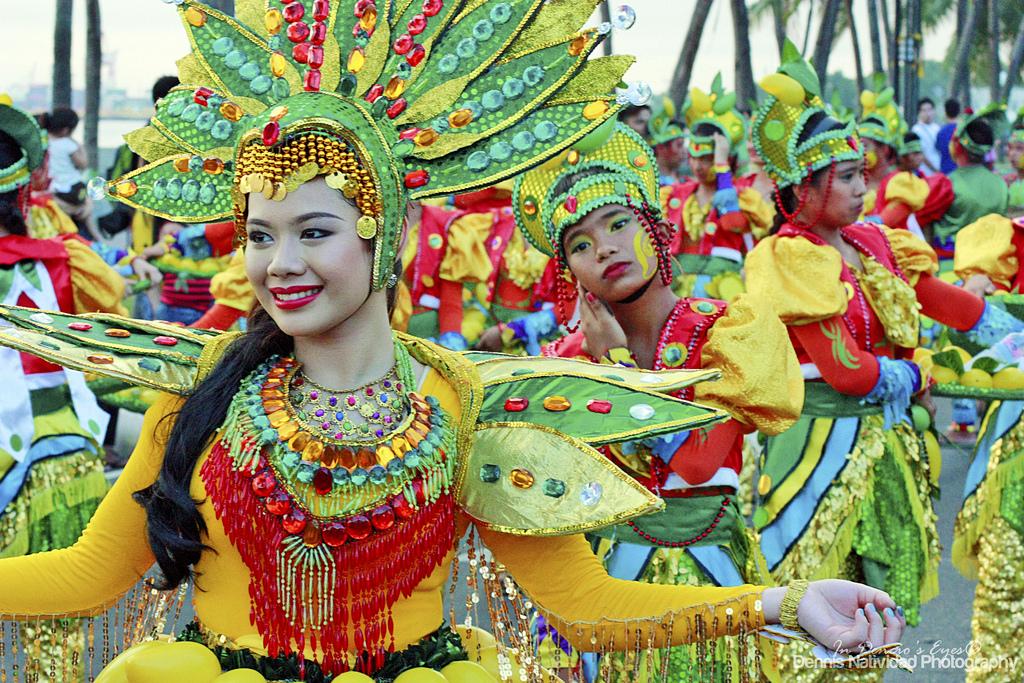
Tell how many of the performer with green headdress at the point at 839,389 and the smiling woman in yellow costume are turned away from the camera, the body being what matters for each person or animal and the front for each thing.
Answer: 0

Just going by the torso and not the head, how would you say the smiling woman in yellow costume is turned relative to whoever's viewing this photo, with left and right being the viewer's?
facing the viewer

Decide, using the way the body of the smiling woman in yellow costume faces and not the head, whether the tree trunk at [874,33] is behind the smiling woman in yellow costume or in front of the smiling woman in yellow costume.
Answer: behind

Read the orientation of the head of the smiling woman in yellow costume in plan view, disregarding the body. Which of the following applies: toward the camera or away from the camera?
toward the camera

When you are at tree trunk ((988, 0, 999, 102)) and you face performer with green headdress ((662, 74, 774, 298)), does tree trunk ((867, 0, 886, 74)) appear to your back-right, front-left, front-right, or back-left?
front-right

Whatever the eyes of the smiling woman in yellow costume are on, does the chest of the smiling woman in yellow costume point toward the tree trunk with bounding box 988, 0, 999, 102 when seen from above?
no

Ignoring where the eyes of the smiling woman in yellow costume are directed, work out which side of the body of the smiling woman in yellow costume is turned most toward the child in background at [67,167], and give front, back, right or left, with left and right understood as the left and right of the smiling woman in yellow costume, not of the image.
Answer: back
